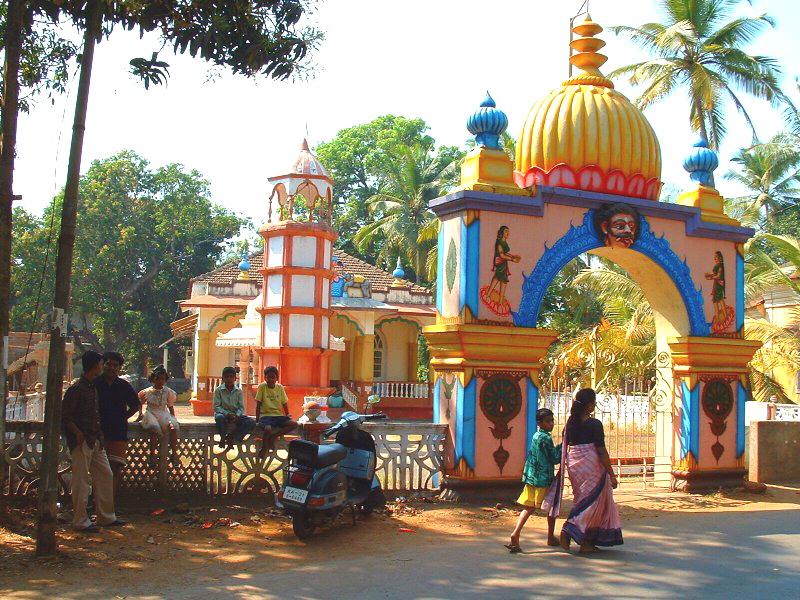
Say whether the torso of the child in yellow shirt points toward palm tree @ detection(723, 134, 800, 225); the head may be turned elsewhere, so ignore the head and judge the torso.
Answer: no

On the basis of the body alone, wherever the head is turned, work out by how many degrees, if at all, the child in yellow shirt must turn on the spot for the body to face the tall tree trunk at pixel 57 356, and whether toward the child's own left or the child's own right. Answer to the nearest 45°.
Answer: approximately 45° to the child's own right

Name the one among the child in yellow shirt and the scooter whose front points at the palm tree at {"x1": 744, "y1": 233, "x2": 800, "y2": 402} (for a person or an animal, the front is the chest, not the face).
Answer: the scooter

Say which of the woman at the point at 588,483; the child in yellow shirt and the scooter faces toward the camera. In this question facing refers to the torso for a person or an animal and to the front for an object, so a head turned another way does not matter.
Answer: the child in yellow shirt

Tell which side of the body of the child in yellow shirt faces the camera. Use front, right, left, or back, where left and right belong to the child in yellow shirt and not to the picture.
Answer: front

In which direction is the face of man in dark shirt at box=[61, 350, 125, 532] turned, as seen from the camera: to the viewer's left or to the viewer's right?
to the viewer's right

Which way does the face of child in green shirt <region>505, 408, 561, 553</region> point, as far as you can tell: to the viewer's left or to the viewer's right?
to the viewer's right

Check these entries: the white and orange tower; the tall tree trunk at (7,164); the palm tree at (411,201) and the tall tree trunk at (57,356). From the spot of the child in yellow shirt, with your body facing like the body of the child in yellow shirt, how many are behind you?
2

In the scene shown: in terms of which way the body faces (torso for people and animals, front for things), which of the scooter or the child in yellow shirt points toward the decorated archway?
the scooter

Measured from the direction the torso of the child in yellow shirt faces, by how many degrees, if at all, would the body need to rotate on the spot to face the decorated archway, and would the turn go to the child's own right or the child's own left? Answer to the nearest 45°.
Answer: approximately 90° to the child's own left

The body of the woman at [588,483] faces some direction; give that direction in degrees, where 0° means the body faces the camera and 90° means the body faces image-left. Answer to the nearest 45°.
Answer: approximately 225°

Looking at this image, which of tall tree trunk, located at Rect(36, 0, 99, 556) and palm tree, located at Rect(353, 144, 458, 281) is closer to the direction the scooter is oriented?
the palm tree

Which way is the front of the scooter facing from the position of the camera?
facing away from the viewer and to the right of the viewer

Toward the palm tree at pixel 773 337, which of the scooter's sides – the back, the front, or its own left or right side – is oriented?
front

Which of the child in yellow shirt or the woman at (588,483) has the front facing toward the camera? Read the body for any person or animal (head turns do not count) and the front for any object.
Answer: the child in yellow shirt

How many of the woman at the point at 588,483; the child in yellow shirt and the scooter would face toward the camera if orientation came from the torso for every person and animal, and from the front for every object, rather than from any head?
1
